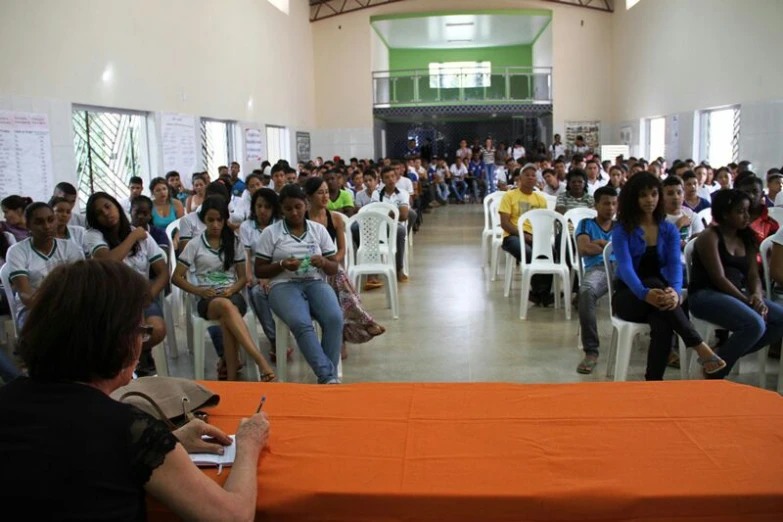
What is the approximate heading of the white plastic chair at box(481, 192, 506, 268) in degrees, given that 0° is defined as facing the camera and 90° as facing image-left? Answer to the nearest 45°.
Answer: approximately 45°

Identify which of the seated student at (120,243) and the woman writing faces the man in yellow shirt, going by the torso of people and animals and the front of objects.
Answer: the woman writing

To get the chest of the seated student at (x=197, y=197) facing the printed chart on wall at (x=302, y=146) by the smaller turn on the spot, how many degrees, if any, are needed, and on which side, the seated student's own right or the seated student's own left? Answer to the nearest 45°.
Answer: approximately 135° to the seated student's own left

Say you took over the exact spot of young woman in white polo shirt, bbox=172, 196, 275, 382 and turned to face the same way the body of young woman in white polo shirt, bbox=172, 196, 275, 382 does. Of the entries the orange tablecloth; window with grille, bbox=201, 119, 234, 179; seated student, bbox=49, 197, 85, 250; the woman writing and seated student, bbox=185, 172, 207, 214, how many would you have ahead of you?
2

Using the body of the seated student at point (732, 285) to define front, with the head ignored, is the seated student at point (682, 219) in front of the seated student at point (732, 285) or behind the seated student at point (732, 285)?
behind

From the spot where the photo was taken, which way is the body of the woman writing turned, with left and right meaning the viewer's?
facing away from the viewer and to the right of the viewer

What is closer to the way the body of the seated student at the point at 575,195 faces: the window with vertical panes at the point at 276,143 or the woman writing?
the woman writing

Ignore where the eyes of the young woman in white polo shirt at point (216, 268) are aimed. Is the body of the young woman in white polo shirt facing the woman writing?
yes

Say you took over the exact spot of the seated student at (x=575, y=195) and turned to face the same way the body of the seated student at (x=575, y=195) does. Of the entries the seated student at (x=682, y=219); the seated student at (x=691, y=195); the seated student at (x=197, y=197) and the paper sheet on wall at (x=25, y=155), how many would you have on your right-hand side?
2
